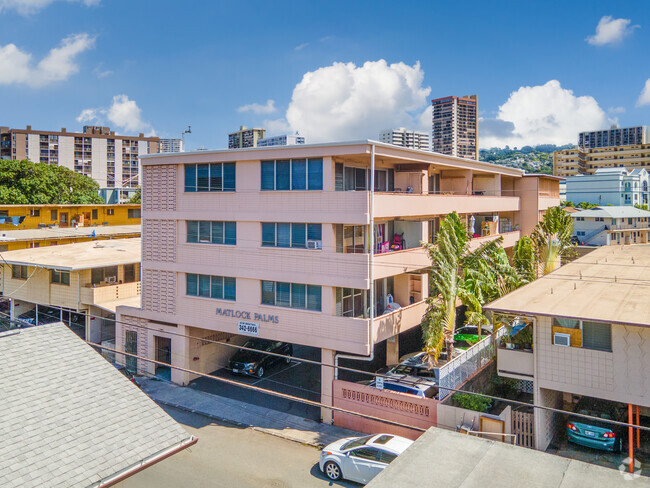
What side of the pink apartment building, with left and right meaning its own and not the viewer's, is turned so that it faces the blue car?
left

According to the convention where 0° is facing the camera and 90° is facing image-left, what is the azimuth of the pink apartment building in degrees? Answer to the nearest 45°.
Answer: approximately 45°

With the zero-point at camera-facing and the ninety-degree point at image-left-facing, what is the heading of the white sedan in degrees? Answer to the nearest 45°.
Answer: approximately 90°

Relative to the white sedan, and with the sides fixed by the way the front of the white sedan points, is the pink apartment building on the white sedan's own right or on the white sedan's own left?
on the white sedan's own right

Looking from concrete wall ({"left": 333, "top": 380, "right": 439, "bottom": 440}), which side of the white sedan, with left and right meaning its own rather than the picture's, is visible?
right
